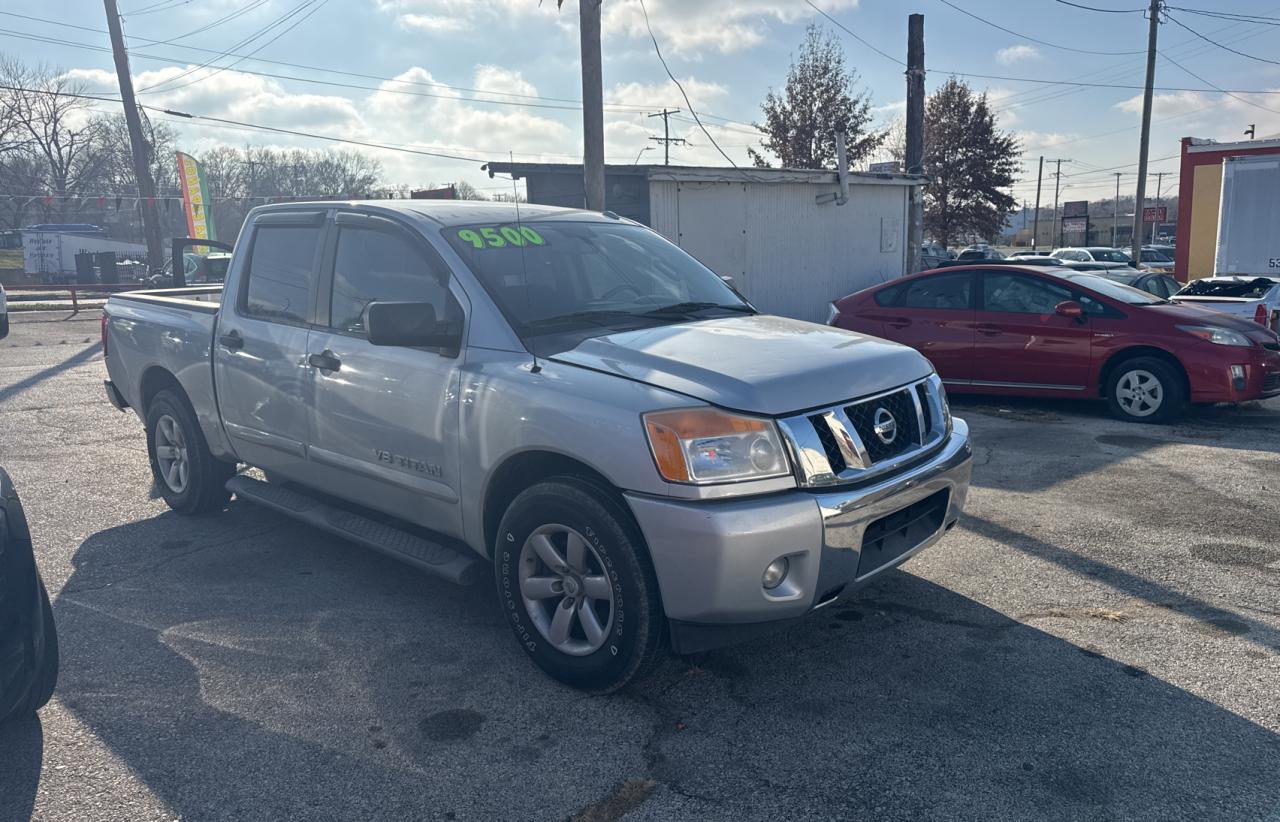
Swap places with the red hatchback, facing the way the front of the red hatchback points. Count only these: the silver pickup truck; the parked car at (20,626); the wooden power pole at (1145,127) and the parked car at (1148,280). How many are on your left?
2

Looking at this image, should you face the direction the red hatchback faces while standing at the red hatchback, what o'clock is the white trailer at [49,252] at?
The white trailer is roughly at 7 o'clock from the red hatchback.

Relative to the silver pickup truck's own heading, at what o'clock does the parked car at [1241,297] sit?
The parked car is roughly at 9 o'clock from the silver pickup truck.

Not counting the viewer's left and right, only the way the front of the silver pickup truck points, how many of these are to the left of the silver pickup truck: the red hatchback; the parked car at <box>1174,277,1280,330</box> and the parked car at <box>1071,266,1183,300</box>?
3

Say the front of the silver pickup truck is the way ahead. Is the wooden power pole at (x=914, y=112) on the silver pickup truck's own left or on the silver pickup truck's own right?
on the silver pickup truck's own left

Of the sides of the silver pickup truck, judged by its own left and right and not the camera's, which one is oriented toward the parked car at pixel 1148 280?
left

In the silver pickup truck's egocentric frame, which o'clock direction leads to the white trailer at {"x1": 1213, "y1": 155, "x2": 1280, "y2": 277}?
The white trailer is roughly at 9 o'clock from the silver pickup truck.

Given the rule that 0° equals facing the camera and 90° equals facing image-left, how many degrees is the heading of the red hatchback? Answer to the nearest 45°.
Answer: approximately 270°

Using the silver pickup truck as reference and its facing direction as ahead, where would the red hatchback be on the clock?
The red hatchback is roughly at 9 o'clock from the silver pickup truck.

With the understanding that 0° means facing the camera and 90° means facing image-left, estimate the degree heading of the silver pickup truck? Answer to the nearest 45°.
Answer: approximately 315°

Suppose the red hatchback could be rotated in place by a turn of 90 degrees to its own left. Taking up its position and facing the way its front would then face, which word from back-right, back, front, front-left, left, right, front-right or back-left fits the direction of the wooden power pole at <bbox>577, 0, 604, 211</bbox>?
left

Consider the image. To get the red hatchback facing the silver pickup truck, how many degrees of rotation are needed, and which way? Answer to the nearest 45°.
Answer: approximately 90° to its right
